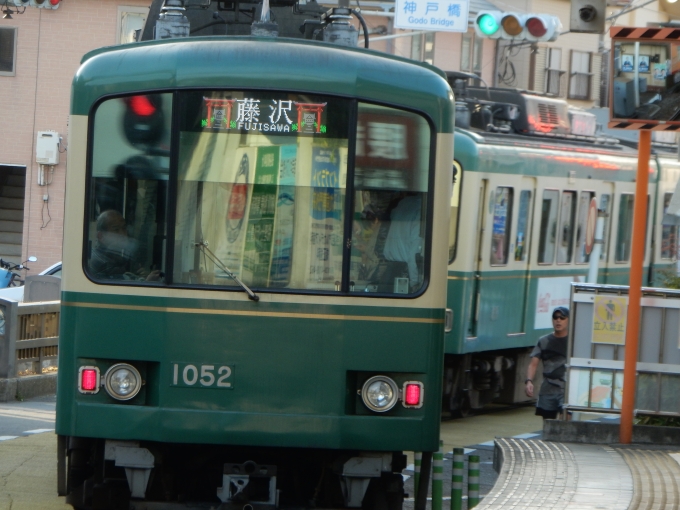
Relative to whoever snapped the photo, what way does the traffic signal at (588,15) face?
facing the viewer

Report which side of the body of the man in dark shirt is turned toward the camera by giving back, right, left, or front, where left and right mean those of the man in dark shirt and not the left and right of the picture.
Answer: front

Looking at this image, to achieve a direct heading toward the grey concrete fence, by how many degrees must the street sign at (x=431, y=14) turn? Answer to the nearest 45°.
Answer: approximately 45° to its right

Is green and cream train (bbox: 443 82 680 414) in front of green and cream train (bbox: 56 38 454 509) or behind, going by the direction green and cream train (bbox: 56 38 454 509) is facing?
behind

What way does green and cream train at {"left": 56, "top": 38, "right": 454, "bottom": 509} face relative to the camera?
toward the camera

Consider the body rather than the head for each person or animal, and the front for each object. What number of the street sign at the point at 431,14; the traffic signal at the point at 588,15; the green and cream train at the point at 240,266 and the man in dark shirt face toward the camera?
4

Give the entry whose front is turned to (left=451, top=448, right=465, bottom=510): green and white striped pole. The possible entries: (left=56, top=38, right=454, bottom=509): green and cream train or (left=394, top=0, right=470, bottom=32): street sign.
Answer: the street sign

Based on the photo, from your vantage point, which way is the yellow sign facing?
toward the camera

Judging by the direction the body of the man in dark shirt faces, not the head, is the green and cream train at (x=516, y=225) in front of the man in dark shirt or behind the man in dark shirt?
behind

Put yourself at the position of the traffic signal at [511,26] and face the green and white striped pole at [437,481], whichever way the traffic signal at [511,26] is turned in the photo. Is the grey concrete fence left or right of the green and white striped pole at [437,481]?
right

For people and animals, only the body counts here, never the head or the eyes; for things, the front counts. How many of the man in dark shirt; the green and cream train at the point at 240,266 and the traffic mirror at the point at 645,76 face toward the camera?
3
